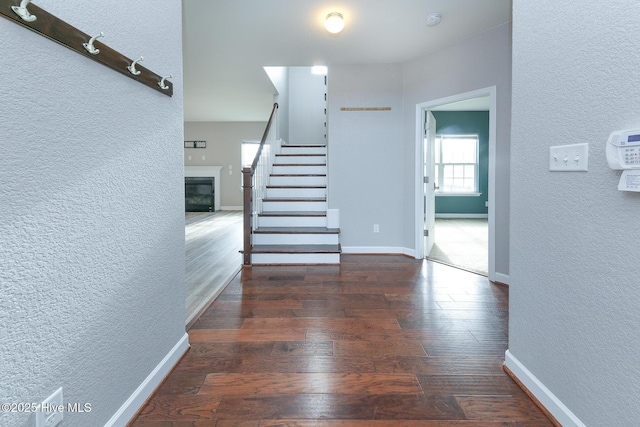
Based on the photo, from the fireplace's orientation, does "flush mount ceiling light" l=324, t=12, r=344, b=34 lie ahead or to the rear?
ahead

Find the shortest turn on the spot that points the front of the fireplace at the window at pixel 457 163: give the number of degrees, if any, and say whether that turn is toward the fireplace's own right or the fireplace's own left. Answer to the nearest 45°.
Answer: approximately 45° to the fireplace's own left

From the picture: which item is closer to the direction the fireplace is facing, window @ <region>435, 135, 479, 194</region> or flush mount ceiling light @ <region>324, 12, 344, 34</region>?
the flush mount ceiling light

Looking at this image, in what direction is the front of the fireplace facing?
toward the camera

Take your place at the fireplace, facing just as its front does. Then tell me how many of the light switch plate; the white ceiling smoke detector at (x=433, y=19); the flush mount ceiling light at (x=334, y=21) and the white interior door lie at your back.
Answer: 0

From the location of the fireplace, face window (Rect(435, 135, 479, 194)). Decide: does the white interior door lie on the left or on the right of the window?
right

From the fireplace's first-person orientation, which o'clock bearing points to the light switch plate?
The light switch plate is roughly at 12 o'clock from the fireplace.

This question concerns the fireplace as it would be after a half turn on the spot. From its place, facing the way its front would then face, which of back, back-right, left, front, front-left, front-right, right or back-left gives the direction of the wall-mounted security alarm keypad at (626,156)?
back

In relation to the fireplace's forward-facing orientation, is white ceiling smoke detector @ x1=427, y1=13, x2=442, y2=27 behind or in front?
in front

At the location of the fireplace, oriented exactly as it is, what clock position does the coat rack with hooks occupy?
The coat rack with hooks is roughly at 12 o'clock from the fireplace.

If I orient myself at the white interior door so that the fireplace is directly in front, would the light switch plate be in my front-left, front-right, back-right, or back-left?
back-left

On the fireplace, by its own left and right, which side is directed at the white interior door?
front
